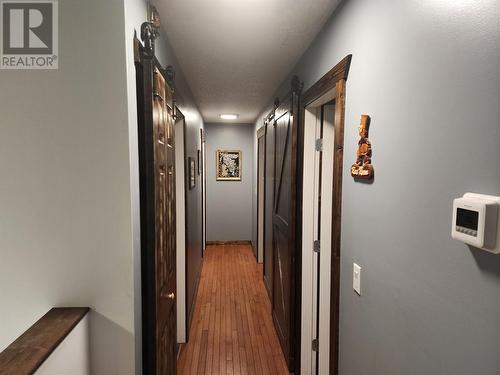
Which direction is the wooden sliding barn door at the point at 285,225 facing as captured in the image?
to the viewer's left

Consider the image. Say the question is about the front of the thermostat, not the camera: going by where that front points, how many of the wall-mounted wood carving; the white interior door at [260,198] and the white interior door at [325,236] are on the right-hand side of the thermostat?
3

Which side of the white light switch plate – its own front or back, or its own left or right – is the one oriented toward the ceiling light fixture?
right

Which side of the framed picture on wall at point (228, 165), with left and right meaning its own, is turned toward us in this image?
front

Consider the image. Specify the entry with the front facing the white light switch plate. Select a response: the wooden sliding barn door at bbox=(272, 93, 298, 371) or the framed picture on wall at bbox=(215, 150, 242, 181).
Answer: the framed picture on wall

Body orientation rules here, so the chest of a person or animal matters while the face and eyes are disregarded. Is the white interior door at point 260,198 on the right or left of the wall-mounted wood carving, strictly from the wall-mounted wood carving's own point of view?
on its right

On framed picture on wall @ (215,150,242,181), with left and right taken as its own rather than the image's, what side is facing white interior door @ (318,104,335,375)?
front

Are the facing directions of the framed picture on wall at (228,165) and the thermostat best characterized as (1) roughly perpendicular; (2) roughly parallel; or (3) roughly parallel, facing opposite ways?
roughly perpendicular

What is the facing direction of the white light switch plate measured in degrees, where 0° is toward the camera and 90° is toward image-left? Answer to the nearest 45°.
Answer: approximately 45°

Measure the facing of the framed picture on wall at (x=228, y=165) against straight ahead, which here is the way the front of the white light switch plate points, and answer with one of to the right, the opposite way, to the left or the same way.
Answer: to the left

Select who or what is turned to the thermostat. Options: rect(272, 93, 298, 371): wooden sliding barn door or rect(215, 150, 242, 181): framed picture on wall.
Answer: the framed picture on wall

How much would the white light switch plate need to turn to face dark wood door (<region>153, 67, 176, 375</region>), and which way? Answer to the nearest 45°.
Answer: approximately 45° to its right

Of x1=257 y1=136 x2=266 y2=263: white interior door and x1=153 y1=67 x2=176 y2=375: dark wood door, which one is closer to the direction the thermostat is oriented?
the dark wood door

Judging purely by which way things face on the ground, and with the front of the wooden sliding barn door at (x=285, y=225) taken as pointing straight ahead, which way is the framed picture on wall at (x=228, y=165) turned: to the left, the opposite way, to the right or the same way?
to the left
